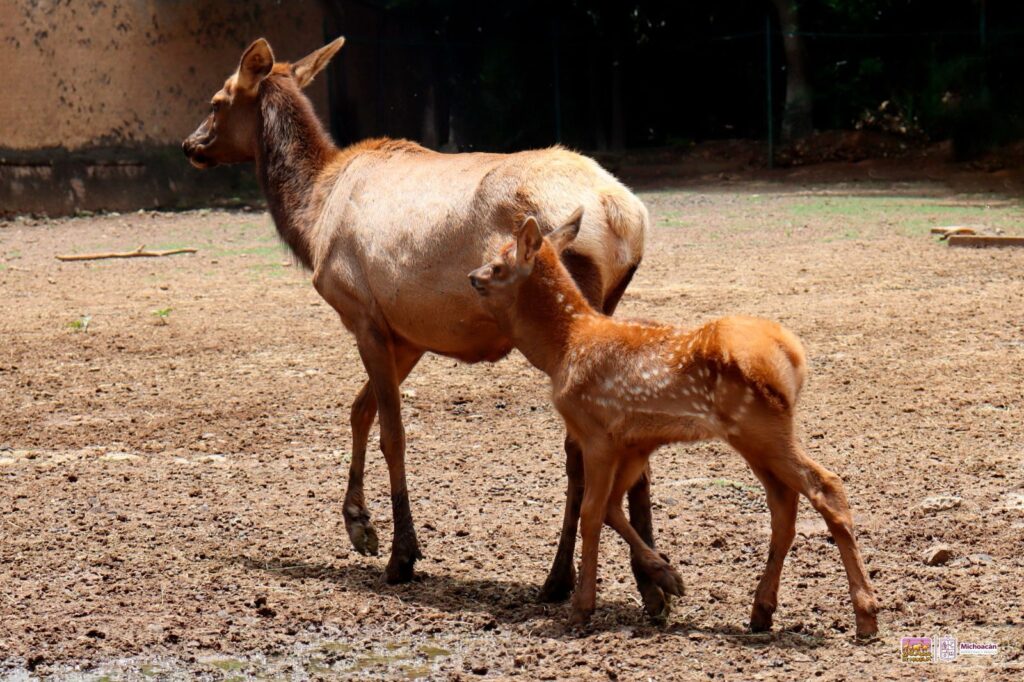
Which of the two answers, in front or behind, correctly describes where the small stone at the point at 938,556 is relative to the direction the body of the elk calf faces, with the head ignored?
behind

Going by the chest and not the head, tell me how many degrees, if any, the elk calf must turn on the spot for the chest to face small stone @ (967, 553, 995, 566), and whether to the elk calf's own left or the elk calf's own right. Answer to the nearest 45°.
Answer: approximately 135° to the elk calf's own right

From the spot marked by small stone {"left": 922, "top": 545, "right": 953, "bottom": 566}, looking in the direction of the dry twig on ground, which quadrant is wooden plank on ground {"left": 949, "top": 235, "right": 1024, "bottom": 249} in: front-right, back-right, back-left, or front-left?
front-right

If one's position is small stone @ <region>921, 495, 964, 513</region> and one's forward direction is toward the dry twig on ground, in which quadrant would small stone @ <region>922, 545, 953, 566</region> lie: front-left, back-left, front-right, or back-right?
back-left

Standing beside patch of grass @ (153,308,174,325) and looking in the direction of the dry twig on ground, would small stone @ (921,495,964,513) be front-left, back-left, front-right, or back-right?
back-right

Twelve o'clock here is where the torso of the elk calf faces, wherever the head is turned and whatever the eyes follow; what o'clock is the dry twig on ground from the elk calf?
The dry twig on ground is roughly at 2 o'clock from the elk calf.

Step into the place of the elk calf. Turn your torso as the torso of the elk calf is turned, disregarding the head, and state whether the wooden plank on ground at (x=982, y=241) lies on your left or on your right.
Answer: on your right

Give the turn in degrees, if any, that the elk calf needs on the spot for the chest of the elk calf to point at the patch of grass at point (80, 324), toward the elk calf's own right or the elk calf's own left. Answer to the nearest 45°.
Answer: approximately 45° to the elk calf's own right

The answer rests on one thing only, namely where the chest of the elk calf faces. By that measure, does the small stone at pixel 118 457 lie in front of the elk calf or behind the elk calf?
in front

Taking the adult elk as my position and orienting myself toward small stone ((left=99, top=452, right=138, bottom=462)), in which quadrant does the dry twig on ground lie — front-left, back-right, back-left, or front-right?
front-right

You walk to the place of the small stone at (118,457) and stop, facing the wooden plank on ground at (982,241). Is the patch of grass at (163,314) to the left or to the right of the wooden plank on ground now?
left

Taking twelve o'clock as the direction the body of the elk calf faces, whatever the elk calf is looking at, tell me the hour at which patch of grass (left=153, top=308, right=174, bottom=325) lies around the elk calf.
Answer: The patch of grass is roughly at 2 o'clock from the elk calf.

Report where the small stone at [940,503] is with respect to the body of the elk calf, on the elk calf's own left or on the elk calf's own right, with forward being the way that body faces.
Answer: on the elk calf's own right

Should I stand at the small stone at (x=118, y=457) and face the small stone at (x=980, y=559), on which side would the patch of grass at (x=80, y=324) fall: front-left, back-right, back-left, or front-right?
back-left

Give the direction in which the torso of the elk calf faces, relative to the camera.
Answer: to the viewer's left
